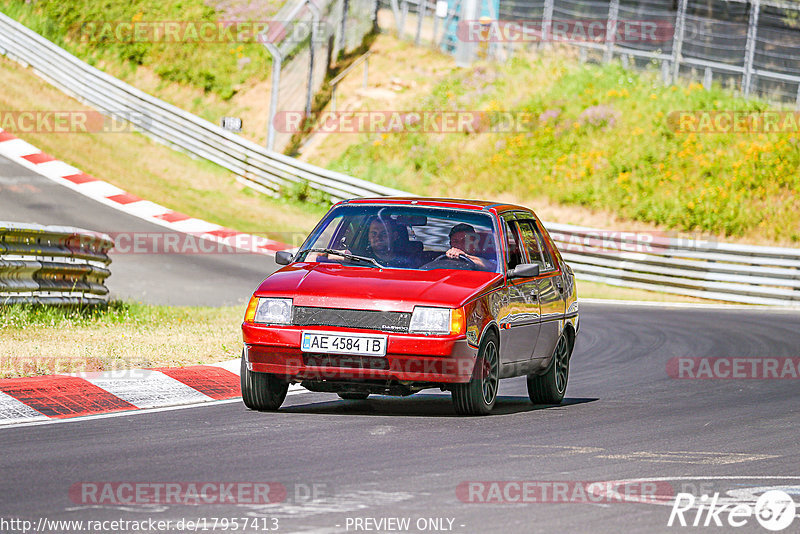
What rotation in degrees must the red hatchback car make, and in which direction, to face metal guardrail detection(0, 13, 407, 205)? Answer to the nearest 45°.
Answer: approximately 135° to its right

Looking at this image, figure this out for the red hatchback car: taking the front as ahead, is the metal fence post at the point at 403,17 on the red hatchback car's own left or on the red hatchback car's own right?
on the red hatchback car's own right

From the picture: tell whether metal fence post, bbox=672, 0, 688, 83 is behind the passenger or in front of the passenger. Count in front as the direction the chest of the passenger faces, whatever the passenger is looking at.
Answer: behind

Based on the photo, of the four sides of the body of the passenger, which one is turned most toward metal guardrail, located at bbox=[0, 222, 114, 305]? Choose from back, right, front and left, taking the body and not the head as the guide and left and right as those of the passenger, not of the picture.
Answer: right

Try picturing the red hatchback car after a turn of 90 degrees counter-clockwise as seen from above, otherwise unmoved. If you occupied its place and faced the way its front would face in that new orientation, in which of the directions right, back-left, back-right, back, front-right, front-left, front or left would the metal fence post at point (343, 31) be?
back-left

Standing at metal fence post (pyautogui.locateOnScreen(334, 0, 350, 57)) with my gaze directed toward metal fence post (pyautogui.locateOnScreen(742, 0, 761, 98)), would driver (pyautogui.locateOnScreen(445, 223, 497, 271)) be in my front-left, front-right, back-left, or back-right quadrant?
front-right

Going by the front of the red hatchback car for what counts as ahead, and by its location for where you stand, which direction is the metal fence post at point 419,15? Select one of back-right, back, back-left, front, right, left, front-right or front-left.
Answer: back-right

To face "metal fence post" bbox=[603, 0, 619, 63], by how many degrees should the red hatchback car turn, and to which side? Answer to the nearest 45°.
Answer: approximately 135° to its right

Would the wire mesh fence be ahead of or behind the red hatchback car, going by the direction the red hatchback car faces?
behind

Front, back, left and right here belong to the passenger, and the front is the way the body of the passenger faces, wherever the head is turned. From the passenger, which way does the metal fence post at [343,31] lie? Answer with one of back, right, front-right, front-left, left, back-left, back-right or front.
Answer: back-right

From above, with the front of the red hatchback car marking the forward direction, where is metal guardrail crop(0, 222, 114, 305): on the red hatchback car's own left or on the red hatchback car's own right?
on the red hatchback car's own right
